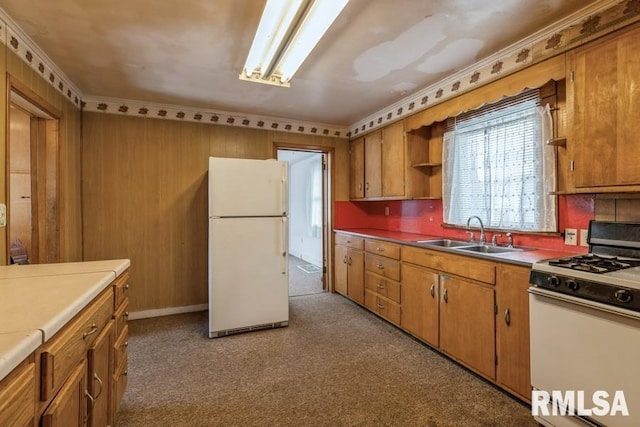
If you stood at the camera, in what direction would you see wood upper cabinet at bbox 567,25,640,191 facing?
facing the viewer and to the left of the viewer

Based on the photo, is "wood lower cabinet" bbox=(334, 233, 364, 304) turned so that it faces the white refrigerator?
yes

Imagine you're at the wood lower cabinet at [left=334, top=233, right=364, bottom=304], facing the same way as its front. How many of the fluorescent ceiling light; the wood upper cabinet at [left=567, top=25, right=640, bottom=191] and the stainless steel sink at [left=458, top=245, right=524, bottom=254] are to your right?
0

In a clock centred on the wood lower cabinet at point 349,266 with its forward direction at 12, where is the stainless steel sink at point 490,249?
The stainless steel sink is roughly at 9 o'clock from the wood lower cabinet.

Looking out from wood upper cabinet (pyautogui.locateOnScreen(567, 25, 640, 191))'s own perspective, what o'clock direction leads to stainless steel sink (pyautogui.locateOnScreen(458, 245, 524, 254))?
The stainless steel sink is roughly at 3 o'clock from the wood upper cabinet.

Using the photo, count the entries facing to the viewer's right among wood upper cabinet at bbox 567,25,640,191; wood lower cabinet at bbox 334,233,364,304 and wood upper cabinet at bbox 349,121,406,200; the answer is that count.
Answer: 0

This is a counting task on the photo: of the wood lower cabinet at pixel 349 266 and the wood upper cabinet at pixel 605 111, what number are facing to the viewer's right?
0

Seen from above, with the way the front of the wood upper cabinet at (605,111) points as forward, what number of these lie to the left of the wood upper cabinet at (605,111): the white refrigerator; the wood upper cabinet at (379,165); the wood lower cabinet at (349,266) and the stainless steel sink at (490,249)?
0

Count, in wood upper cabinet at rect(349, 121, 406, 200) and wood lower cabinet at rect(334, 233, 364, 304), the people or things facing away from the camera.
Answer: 0

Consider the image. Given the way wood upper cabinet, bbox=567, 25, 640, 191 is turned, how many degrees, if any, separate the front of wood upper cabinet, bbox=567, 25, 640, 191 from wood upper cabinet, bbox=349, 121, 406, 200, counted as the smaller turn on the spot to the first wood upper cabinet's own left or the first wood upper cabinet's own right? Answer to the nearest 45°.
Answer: approximately 90° to the first wood upper cabinet's own right

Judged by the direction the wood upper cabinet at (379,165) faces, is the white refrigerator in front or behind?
in front

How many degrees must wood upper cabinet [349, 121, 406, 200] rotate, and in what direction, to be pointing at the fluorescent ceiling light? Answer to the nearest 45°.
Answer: approximately 45° to its left

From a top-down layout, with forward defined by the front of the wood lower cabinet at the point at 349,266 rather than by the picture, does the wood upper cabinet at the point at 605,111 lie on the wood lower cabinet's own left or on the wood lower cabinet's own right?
on the wood lower cabinet's own left

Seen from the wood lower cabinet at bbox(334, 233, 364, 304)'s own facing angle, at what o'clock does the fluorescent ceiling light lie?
The fluorescent ceiling light is roughly at 11 o'clock from the wood lower cabinet.

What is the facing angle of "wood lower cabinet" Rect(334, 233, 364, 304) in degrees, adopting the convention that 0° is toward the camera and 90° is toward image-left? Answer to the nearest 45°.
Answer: approximately 45°

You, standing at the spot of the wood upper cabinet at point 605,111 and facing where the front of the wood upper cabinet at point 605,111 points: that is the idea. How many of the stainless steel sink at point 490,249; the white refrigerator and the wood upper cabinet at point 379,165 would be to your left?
0

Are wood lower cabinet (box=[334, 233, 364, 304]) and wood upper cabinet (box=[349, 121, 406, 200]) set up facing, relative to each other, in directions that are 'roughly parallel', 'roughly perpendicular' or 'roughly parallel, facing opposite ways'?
roughly parallel

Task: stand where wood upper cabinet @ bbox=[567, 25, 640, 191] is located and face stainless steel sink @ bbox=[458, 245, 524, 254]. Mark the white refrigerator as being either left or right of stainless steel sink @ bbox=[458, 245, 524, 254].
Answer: left
